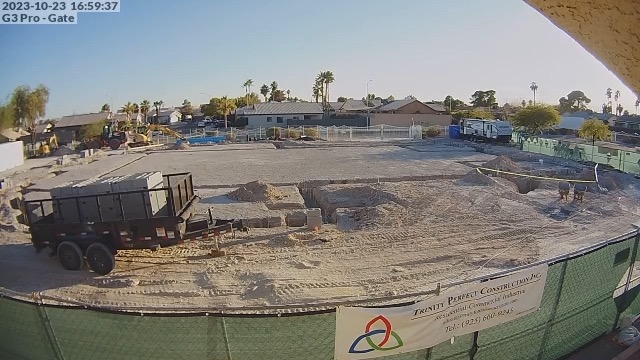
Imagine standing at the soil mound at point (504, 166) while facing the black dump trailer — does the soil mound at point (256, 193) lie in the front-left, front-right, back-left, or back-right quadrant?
front-right

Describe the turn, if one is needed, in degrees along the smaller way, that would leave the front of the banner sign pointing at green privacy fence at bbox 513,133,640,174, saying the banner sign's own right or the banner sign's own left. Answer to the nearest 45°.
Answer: approximately 180°

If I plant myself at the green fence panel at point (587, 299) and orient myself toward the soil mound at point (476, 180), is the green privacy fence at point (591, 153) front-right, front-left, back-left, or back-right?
front-right

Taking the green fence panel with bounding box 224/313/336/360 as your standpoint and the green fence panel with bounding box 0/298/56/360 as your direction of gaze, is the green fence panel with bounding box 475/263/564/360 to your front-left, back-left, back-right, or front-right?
back-right

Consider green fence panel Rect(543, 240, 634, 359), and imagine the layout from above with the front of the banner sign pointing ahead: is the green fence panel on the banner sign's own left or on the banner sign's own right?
on the banner sign's own left

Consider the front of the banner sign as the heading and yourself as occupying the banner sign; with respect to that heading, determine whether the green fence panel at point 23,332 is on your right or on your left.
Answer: on your right

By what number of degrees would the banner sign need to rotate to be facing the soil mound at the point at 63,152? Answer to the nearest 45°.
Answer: approximately 135° to its right

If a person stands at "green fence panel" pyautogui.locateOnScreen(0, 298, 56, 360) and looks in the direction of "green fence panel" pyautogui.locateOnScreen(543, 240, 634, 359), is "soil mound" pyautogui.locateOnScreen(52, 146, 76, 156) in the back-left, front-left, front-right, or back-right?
back-left

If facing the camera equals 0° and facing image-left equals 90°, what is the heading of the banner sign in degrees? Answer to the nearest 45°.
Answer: approximately 0°

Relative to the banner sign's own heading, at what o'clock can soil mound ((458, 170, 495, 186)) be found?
The soil mound is roughly at 6 o'clock from the banner sign.

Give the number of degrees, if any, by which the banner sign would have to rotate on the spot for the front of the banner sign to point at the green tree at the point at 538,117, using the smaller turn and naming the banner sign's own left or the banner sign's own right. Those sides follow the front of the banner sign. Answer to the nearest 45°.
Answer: approximately 180°

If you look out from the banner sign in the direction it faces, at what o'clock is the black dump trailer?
The black dump trailer is roughly at 4 o'clock from the banner sign.

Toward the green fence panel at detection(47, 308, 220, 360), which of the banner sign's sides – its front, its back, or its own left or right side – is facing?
right
